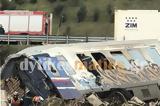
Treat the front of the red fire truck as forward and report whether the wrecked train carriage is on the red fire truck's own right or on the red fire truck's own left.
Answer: on the red fire truck's own left

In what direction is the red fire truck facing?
to the viewer's left
